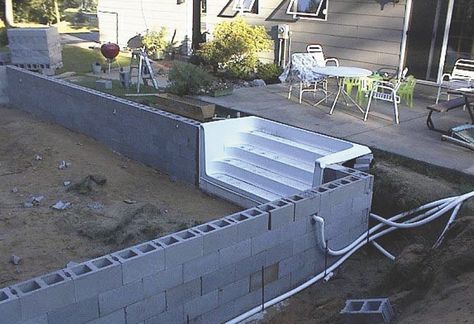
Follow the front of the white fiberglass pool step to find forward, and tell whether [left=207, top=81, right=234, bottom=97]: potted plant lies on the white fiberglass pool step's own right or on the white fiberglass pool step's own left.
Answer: on the white fiberglass pool step's own right

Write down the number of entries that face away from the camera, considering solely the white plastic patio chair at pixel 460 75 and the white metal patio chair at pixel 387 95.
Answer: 0

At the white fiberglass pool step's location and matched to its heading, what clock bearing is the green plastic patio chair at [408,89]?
The green plastic patio chair is roughly at 6 o'clock from the white fiberglass pool step.

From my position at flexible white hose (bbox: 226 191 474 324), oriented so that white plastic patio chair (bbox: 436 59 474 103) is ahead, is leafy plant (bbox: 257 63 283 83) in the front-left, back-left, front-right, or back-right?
front-left

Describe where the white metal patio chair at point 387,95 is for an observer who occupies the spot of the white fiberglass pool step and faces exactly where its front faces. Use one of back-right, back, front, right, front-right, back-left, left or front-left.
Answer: back

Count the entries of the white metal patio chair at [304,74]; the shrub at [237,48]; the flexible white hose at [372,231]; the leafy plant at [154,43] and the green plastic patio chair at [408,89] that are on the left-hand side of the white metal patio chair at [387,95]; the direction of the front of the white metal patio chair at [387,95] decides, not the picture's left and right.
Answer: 1

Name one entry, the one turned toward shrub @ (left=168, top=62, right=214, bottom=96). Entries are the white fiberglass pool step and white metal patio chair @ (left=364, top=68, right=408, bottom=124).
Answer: the white metal patio chair

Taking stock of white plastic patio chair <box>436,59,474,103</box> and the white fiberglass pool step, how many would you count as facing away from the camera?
0

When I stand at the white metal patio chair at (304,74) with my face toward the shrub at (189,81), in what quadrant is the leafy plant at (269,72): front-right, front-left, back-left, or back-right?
front-right

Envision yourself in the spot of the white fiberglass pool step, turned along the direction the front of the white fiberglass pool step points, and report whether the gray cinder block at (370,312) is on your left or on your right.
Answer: on your left

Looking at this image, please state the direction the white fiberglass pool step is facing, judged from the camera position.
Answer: facing the viewer and to the left of the viewer

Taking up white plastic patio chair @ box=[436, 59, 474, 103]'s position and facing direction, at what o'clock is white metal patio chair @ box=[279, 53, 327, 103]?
white metal patio chair @ box=[279, 53, 327, 103] is roughly at 1 o'clock from white plastic patio chair @ box=[436, 59, 474, 103].

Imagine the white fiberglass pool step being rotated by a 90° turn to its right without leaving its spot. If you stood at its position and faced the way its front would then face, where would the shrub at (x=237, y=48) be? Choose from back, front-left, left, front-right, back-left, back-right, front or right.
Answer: front-right

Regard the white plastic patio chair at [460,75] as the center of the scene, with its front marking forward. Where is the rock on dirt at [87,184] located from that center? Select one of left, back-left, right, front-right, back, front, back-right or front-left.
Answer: front

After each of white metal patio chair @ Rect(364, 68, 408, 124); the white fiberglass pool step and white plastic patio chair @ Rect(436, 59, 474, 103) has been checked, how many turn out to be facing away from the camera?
0

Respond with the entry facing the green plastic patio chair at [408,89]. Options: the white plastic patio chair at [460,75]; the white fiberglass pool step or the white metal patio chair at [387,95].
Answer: the white plastic patio chair at [460,75]

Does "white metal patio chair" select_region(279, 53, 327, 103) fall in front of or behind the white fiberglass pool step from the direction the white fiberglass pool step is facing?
behind

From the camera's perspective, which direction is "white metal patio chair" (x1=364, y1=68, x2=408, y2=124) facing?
to the viewer's left

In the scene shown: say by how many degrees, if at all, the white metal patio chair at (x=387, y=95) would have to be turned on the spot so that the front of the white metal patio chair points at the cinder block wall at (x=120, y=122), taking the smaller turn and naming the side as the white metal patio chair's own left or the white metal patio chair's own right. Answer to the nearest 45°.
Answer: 0° — it already faces it
